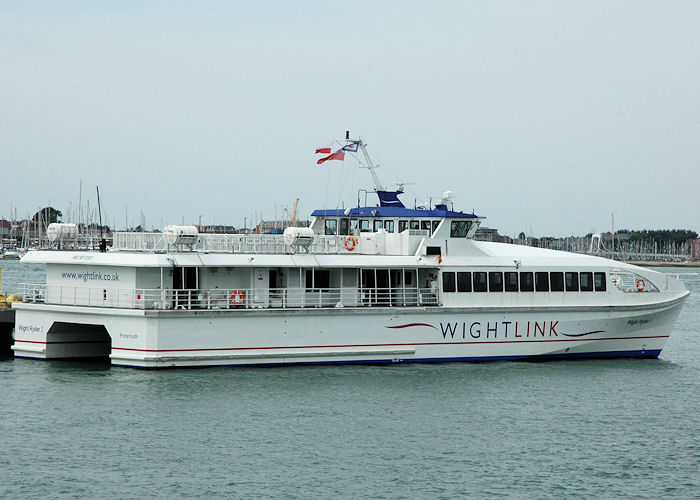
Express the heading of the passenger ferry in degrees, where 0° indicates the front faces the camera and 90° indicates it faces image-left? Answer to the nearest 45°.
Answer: approximately 225°
